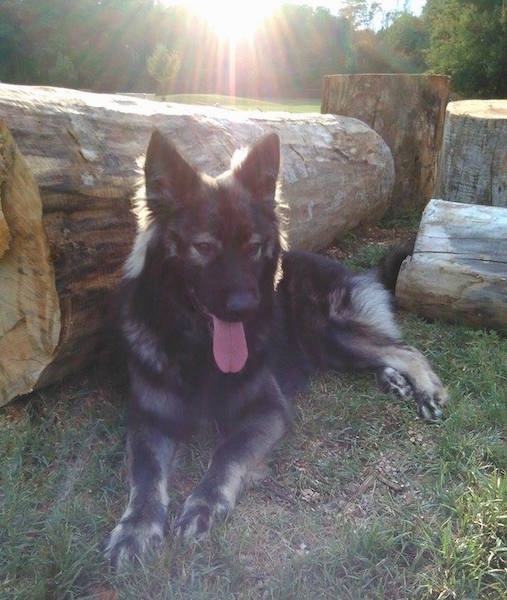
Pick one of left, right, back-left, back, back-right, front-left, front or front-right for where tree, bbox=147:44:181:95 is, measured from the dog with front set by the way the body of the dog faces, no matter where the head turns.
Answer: back-right

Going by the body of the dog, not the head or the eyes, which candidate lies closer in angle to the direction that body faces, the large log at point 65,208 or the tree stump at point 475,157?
the large log

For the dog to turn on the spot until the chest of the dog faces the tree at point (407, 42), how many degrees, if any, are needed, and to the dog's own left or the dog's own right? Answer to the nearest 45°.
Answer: approximately 135° to the dog's own right

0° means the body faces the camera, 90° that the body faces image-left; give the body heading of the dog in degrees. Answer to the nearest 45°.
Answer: approximately 45°

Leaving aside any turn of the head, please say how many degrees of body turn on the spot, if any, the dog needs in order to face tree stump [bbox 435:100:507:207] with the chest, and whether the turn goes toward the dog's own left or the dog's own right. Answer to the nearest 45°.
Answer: approximately 180°

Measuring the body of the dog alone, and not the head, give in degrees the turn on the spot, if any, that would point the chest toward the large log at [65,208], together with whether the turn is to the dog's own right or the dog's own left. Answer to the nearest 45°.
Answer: approximately 90° to the dog's own right
